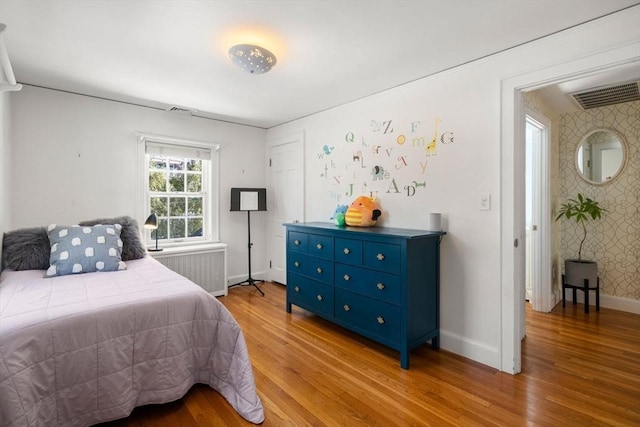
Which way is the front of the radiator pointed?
toward the camera

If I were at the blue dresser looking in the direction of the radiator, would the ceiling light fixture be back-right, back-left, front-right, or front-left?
front-left

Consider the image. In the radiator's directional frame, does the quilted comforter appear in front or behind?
in front

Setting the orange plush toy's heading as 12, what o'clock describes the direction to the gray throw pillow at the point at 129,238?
The gray throw pillow is roughly at 1 o'clock from the orange plush toy.

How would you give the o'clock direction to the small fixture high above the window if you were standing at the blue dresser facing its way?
The small fixture high above the window is roughly at 2 o'clock from the blue dresser.

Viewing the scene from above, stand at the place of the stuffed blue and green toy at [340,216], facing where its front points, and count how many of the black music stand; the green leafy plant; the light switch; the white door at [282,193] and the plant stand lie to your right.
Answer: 2

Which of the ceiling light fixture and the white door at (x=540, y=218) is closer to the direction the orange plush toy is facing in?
the ceiling light fixture

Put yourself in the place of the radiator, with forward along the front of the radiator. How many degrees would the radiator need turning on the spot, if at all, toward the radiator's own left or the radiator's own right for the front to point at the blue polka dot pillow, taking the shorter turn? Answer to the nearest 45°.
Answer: approximately 45° to the radiator's own right

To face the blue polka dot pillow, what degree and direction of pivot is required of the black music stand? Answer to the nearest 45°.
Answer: approximately 45° to its right

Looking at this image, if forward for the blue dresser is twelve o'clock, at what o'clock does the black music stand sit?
The black music stand is roughly at 3 o'clock from the blue dresser.

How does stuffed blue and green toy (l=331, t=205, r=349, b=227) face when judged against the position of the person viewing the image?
facing the viewer and to the left of the viewer

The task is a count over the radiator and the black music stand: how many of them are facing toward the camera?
2

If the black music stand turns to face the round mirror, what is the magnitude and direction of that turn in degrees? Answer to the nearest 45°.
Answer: approximately 45° to its left
